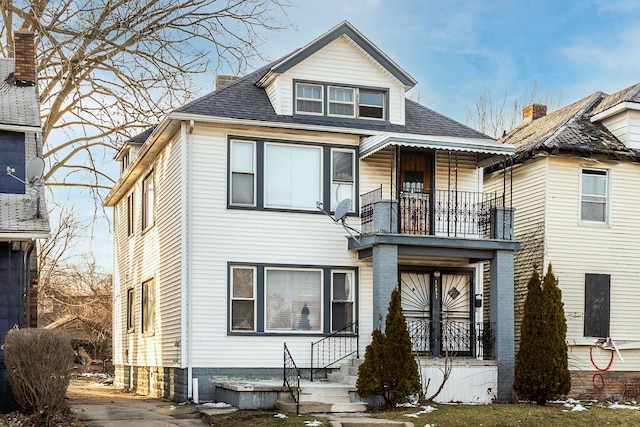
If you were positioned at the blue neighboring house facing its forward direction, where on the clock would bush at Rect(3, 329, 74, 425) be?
The bush is roughly at 12 o'clock from the blue neighboring house.

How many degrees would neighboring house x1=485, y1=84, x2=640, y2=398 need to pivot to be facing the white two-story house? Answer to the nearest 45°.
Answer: approximately 45° to its right

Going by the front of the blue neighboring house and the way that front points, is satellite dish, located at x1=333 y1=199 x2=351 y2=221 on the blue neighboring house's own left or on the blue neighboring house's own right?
on the blue neighboring house's own left

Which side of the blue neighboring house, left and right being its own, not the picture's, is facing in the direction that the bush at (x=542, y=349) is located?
left

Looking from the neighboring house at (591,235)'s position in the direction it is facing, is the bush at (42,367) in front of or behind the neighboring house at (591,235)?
in front

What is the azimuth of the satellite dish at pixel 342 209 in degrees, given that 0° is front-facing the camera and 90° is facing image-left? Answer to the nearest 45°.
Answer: approximately 45°

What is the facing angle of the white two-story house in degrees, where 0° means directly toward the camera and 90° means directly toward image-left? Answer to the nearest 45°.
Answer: approximately 0°

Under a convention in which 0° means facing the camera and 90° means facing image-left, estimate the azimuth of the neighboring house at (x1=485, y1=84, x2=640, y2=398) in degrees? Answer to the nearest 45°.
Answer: approximately 0°
